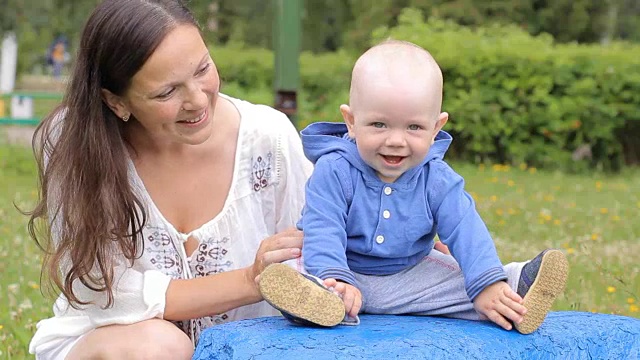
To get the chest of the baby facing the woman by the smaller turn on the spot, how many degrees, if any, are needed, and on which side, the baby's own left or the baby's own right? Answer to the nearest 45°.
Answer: approximately 90° to the baby's own right

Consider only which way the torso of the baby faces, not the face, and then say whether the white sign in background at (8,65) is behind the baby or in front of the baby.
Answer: behind

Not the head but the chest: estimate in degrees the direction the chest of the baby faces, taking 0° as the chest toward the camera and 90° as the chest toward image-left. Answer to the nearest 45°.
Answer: approximately 0°

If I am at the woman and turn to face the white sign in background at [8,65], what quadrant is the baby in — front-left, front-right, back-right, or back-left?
back-right
